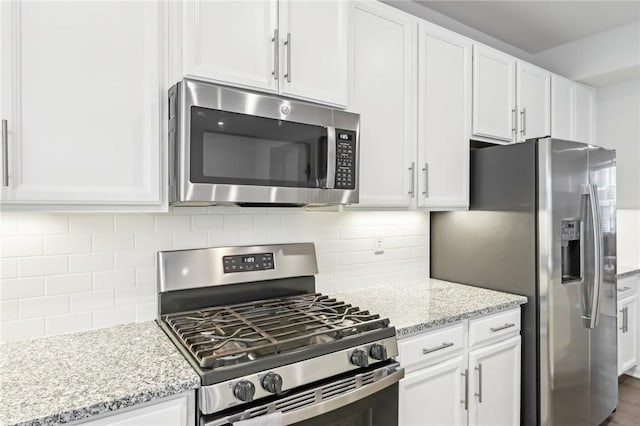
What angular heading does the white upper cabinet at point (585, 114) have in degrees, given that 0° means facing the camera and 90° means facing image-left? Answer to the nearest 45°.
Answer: approximately 315°

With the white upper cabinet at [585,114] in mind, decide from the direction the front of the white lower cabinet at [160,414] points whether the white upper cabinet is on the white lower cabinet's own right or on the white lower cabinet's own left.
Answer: on the white lower cabinet's own left

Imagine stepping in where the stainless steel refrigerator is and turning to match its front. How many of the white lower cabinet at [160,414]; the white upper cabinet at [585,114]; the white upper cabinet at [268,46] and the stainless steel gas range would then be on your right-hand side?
3

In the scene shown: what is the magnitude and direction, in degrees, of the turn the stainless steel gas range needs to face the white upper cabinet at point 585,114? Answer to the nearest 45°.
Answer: approximately 90° to its left

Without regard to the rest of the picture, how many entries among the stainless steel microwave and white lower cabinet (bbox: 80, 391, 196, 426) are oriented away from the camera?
0

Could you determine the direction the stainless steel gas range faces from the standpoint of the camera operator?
facing the viewer and to the right of the viewer

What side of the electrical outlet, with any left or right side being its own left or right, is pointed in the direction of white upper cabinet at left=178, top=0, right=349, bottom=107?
right

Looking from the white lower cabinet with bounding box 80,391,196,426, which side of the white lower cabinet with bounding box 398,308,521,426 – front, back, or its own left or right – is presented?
right

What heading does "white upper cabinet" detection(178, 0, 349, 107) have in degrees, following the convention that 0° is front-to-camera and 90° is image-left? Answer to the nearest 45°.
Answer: approximately 315°

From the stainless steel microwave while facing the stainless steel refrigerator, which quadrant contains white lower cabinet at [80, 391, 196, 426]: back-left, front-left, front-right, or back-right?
back-right

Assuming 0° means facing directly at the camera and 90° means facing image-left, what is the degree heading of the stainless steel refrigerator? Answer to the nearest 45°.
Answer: approximately 315°

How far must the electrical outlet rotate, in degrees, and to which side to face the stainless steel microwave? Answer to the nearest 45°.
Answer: approximately 90° to its right
